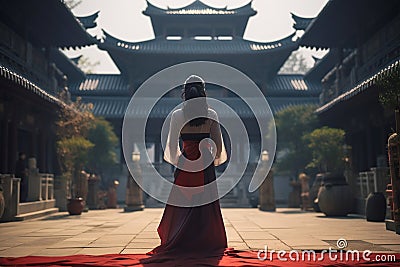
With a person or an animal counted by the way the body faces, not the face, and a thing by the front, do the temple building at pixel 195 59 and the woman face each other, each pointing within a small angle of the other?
yes

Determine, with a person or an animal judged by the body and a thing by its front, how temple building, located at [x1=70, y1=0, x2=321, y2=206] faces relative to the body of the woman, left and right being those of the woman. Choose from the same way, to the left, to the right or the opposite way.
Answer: the opposite way

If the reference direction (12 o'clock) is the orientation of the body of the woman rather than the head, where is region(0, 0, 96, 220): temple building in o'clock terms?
The temple building is roughly at 11 o'clock from the woman.

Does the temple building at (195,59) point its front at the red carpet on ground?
yes

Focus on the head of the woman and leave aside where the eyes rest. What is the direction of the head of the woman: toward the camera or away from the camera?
away from the camera

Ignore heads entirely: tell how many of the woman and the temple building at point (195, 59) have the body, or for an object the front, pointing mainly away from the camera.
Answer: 1

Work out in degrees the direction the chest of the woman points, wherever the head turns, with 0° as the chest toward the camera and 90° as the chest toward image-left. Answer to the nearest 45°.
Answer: approximately 180°

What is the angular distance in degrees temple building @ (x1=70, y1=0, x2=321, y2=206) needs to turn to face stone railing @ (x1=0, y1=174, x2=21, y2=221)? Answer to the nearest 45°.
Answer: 0° — it already faces it
